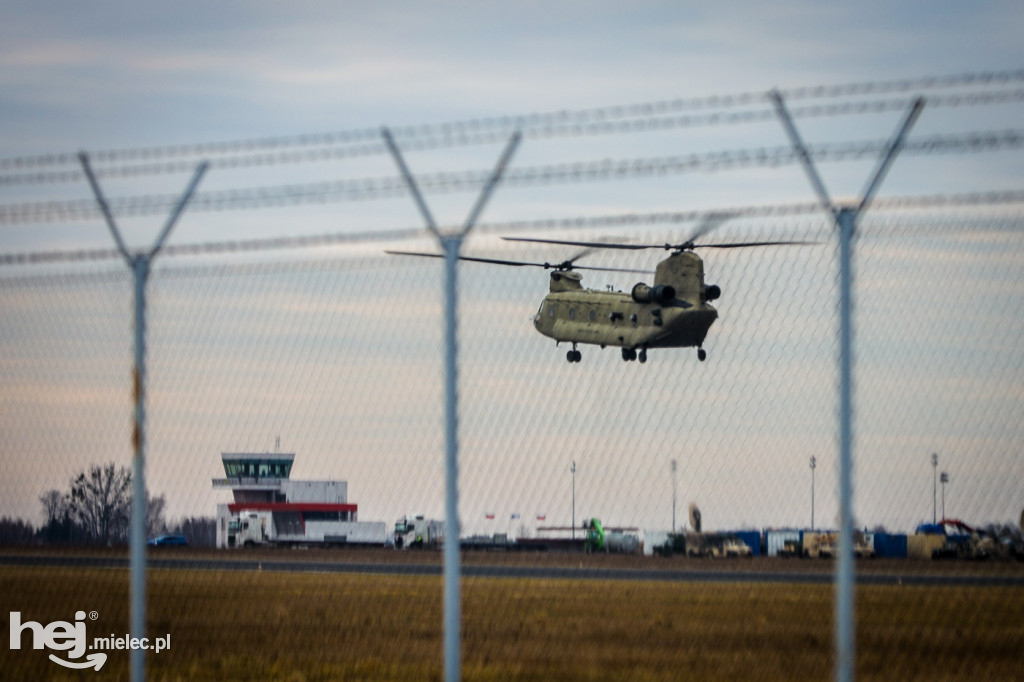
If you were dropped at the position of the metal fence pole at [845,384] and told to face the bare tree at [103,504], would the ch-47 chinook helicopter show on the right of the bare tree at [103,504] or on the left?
right

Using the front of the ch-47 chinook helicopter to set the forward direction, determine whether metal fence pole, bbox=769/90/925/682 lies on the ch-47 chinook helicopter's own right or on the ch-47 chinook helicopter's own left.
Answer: on the ch-47 chinook helicopter's own left

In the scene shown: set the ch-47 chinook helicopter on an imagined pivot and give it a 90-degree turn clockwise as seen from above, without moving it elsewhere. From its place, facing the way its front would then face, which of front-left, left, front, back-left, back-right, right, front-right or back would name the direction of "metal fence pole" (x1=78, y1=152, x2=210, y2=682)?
back-right

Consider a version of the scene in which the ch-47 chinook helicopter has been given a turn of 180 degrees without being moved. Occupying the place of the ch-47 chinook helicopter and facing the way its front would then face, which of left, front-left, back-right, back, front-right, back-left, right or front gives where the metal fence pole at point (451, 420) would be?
front-right

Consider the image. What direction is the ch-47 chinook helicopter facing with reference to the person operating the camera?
facing away from the viewer and to the left of the viewer
